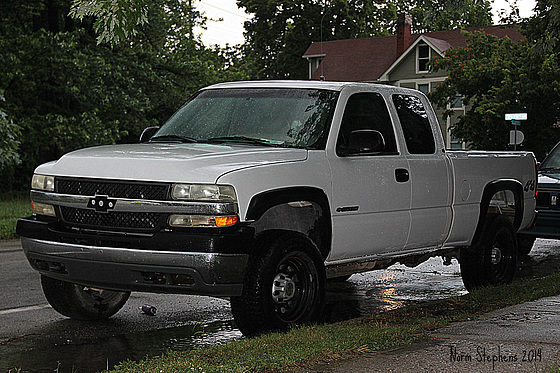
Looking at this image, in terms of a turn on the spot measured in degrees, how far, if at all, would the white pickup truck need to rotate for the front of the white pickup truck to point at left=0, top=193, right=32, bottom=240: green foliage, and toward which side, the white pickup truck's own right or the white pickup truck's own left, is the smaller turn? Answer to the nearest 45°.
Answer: approximately 90° to the white pickup truck's own right

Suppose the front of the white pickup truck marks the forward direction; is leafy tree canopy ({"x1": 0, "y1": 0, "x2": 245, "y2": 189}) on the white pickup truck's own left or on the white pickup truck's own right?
on the white pickup truck's own right

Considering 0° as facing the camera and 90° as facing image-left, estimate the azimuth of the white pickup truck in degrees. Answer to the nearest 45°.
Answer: approximately 45°

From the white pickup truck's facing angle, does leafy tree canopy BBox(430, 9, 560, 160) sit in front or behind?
behind
